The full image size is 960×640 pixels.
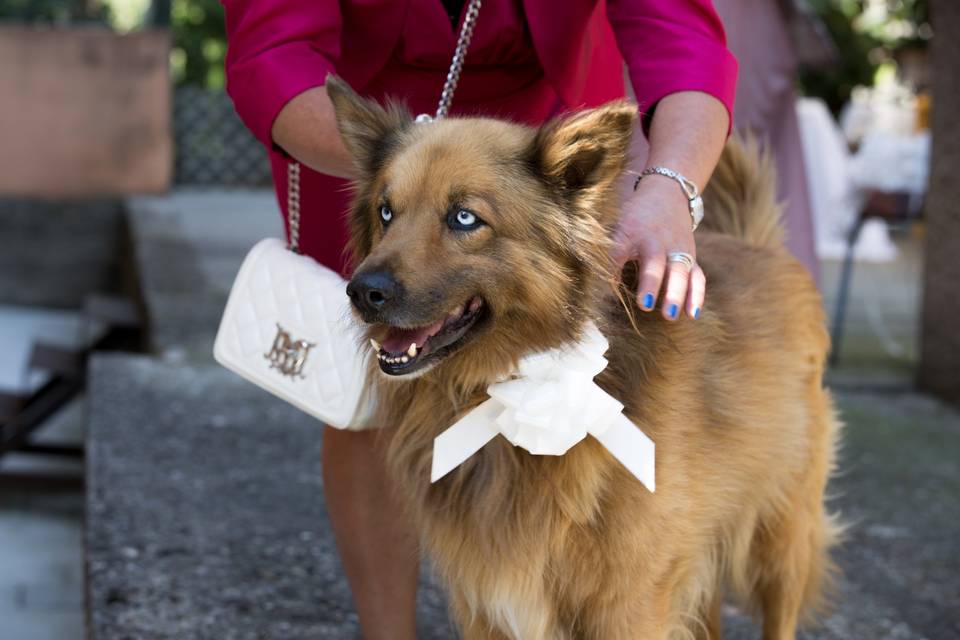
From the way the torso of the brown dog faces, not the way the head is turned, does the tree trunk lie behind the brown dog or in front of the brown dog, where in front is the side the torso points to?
behind

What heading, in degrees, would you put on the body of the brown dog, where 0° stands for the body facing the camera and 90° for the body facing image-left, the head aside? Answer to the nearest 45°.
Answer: approximately 45°

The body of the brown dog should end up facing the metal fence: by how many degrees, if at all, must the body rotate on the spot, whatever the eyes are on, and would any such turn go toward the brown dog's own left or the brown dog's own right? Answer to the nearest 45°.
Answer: approximately 135° to the brown dog's own right
